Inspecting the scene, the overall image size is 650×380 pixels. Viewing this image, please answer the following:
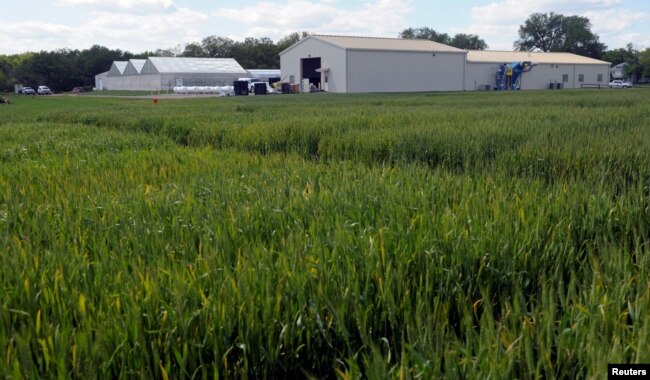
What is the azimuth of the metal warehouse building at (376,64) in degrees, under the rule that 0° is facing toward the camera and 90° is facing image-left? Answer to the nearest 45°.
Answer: approximately 45°
